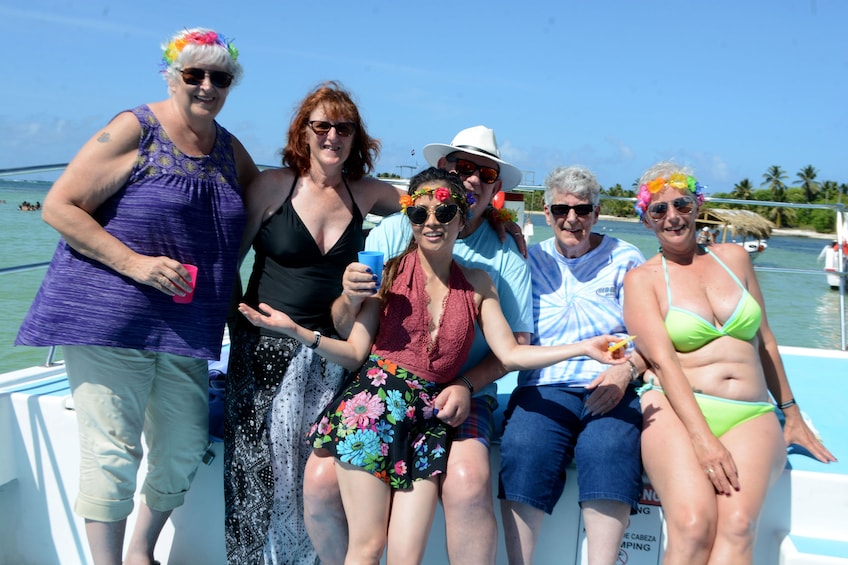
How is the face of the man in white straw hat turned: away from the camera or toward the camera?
toward the camera

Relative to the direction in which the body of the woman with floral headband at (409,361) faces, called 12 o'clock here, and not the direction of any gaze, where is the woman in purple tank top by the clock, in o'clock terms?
The woman in purple tank top is roughly at 3 o'clock from the woman with floral headband.

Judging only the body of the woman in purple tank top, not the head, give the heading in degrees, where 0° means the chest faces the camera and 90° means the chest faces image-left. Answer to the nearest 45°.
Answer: approximately 315°

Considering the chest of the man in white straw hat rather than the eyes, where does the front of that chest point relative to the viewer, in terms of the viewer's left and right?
facing the viewer

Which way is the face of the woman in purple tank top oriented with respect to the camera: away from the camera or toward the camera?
toward the camera

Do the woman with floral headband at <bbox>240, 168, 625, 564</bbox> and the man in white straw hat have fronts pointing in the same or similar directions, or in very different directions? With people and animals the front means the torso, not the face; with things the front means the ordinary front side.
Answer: same or similar directions

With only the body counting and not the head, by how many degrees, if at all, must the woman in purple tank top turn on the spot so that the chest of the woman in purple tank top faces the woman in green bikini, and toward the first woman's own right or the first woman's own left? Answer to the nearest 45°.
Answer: approximately 45° to the first woman's own left

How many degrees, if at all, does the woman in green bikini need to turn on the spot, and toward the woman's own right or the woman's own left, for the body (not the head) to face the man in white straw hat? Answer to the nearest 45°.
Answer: approximately 90° to the woman's own right

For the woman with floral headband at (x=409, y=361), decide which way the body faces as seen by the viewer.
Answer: toward the camera

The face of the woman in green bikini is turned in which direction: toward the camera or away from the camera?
toward the camera

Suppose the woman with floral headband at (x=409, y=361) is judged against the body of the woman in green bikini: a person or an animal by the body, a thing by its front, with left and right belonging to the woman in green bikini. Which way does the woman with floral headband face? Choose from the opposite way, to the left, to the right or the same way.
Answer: the same way

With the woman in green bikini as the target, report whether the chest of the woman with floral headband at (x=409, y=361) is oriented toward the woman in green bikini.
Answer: no

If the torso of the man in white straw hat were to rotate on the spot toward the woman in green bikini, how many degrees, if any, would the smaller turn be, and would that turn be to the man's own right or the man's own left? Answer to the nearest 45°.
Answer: approximately 90° to the man's own left

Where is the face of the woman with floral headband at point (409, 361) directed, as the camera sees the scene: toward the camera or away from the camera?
toward the camera
